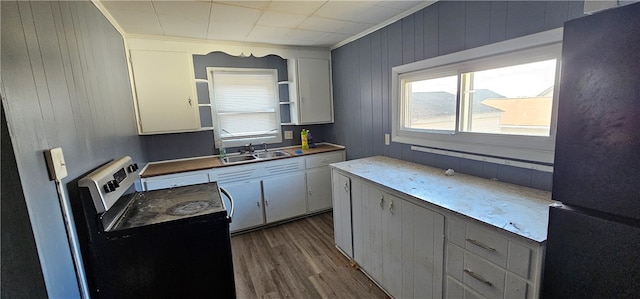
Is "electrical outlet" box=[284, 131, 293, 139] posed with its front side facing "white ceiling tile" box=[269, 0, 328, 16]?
yes

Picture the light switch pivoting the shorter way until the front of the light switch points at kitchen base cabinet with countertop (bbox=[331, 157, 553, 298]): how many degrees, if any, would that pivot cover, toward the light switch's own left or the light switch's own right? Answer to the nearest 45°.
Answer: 0° — it already faces it

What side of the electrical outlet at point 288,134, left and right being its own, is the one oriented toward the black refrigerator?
front

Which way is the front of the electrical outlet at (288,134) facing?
toward the camera

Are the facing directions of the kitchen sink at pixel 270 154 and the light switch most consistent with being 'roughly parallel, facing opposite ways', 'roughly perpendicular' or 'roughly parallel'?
roughly perpendicular

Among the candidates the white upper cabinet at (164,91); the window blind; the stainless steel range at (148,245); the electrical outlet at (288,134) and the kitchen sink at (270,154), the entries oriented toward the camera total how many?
4

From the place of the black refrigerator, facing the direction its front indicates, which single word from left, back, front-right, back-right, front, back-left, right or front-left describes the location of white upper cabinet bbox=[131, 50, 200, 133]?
front-right

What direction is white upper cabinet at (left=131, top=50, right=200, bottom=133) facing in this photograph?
toward the camera

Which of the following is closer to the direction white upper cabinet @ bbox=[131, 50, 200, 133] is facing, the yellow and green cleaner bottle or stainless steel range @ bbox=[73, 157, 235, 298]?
the stainless steel range

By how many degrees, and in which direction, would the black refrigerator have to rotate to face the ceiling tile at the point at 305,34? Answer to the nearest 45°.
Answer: approximately 45° to its right

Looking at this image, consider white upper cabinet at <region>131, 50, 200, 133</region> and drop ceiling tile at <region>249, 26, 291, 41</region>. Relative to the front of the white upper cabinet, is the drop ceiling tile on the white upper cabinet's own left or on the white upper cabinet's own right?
on the white upper cabinet's own left

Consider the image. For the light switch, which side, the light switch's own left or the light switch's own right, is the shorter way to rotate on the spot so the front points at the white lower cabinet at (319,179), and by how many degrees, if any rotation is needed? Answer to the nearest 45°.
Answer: approximately 45° to the light switch's own left

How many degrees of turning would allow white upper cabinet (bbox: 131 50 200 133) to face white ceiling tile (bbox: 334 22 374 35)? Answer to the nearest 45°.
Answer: approximately 45° to its left

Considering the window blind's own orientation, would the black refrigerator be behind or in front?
in front
